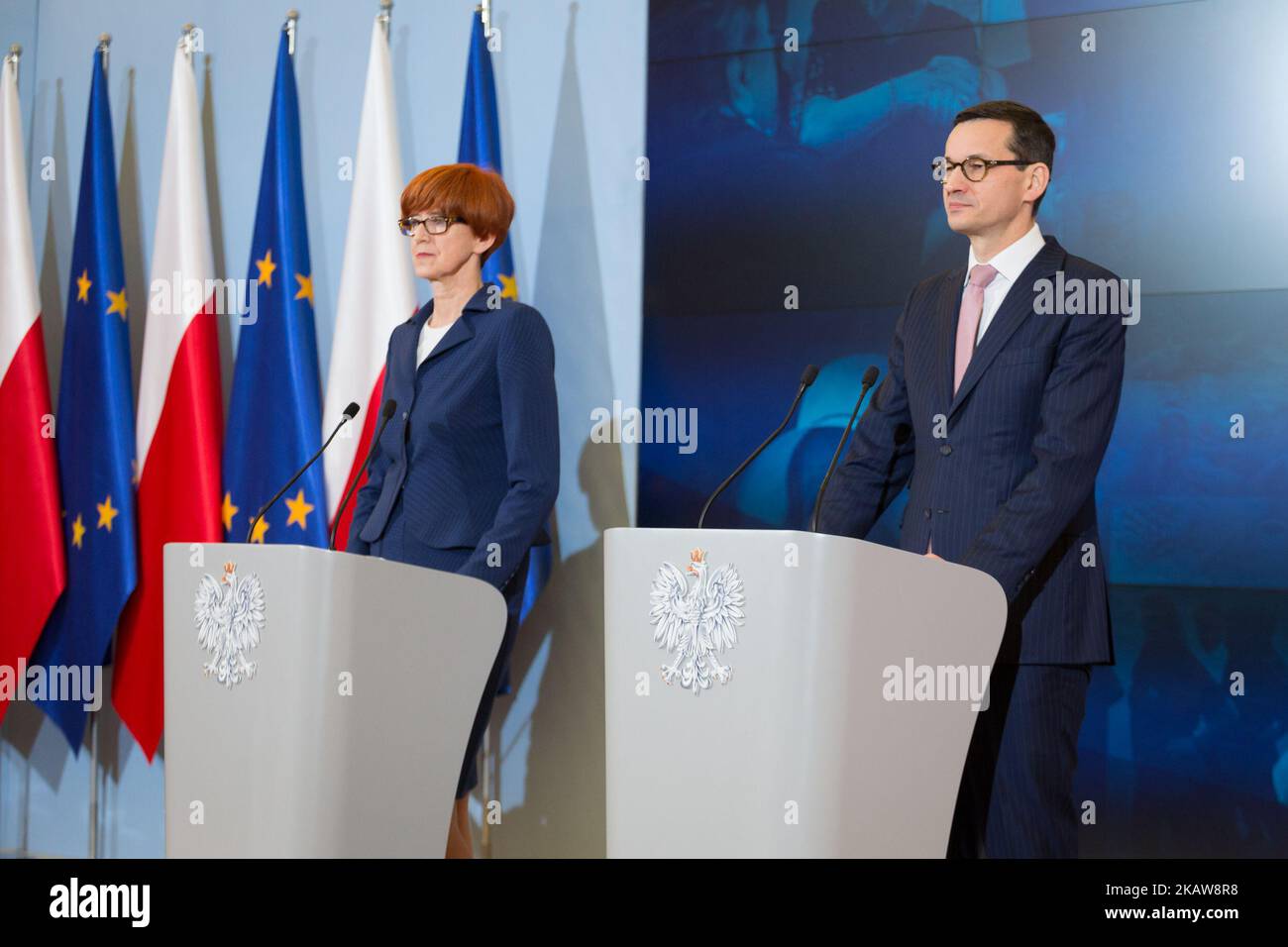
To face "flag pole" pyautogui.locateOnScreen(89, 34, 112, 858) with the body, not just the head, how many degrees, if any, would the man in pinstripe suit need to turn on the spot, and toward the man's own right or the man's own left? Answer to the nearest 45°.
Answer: approximately 90° to the man's own right

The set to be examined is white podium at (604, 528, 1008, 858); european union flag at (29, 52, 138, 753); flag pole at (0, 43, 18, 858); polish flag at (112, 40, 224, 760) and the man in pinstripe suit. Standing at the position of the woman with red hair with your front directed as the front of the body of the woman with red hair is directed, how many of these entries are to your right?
3

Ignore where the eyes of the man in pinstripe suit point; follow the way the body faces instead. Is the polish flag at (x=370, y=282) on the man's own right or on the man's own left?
on the man's own right

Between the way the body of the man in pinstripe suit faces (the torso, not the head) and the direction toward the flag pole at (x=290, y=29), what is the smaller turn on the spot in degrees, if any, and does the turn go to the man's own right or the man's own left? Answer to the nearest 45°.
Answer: approximately 90° to the man's own right

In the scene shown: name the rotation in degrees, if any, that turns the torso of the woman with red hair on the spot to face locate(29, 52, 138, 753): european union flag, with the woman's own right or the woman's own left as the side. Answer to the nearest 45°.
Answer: approximately 90° to the woman's own right

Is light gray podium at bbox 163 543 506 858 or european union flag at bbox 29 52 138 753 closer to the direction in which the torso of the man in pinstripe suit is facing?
the light gray podium

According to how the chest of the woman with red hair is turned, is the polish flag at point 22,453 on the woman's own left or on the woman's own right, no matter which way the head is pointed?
on the woman's own right

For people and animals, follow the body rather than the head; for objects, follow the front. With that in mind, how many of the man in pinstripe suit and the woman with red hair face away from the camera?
0
